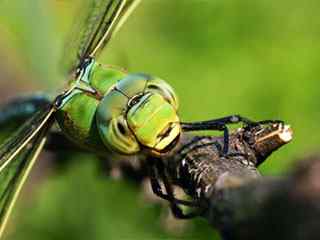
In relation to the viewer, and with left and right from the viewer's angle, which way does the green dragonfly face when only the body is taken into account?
facing the viewer and to the right of the viewer
